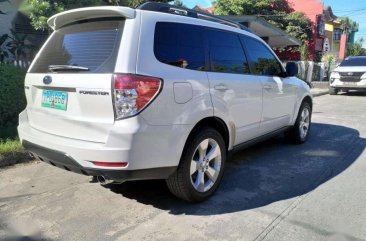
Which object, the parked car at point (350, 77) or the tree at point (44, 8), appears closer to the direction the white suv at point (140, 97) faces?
the parked car

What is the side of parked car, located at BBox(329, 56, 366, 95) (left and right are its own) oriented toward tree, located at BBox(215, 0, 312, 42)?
right

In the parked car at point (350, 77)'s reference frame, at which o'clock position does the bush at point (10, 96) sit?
The bush is roughly at 1 o'clock from the parked car.

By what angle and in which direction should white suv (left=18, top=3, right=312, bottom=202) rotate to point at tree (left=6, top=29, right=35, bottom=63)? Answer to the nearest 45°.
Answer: approximately 90° to its left

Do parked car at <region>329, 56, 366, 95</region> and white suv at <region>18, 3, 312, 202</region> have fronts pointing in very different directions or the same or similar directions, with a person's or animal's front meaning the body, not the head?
very different directions

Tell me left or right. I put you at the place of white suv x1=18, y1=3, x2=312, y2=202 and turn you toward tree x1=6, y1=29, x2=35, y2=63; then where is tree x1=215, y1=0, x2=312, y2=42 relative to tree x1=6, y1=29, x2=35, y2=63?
right

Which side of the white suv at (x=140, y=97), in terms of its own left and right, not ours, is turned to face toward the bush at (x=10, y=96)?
left

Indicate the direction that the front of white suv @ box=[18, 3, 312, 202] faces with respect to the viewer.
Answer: facing away from the viewer and to the right of the viewer

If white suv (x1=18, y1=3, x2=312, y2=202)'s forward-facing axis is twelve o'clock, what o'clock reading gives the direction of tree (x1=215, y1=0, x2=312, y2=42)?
The tree is roughly at 11 o'clock from the white suv.

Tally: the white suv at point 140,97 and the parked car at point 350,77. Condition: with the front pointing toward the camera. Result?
1
